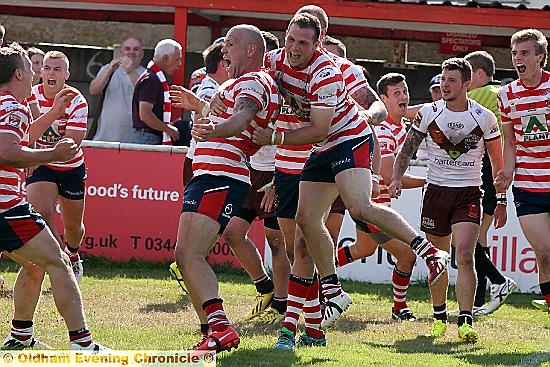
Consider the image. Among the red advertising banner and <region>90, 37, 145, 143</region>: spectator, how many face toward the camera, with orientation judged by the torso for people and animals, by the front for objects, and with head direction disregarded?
2

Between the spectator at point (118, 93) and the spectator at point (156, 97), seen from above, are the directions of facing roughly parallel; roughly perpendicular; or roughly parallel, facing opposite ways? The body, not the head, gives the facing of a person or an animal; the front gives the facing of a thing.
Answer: roughly perpendicular

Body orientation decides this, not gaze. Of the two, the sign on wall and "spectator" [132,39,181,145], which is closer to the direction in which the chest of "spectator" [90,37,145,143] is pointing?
the spectator

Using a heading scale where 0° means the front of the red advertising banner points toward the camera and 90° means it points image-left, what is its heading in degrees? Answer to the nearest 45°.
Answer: approximately 0°
